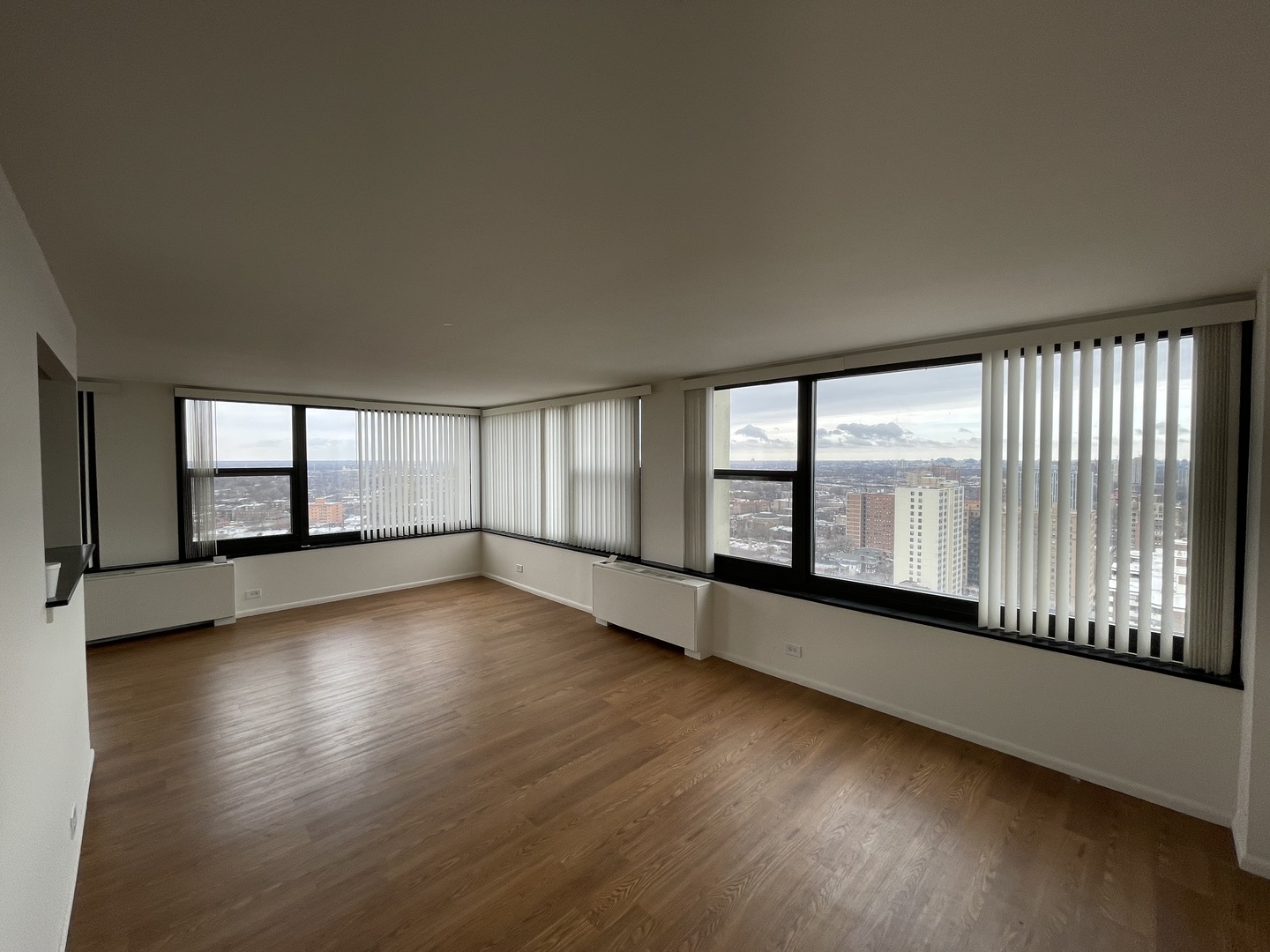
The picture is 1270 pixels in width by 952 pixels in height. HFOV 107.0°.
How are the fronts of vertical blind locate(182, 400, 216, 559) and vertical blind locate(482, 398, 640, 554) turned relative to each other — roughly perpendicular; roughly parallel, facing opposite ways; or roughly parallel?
roughly perpendicular

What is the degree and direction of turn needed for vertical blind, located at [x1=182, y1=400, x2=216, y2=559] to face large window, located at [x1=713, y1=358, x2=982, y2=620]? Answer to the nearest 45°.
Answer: approximately 45° to its left

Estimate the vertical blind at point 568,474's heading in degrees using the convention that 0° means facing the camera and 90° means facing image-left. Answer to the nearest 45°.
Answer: approximately 45°

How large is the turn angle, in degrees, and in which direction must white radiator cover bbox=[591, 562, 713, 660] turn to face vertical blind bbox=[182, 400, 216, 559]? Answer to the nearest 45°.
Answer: approximately 45° to its right

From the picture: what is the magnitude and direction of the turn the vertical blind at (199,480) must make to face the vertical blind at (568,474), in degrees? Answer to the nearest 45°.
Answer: approximately 45° to its left

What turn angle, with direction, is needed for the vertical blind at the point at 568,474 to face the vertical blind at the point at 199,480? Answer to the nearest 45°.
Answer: approximately 45° to its right

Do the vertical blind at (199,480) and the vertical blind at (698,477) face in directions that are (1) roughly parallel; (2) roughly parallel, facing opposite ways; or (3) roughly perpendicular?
roughly perpendicular

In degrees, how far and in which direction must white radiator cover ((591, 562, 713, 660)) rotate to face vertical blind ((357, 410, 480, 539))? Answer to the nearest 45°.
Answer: approximately 90° to its right

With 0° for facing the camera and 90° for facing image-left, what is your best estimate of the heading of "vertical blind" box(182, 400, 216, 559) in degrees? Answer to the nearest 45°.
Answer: approximately 0°

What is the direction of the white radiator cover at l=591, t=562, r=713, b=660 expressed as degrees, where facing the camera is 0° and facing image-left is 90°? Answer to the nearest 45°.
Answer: approximately 45°
